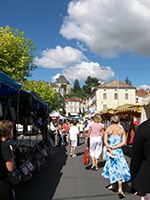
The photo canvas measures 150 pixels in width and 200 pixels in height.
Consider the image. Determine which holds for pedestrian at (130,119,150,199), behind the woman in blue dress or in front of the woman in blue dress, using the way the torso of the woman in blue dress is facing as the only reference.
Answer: behind

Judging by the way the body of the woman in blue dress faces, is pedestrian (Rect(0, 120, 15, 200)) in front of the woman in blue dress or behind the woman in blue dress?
behind

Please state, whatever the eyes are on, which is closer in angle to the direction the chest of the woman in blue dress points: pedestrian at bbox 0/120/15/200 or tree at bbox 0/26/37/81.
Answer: the tree

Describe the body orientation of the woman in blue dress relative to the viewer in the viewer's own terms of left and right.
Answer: facing away from the viewer

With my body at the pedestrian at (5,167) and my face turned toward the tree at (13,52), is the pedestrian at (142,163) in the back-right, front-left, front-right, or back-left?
back-right

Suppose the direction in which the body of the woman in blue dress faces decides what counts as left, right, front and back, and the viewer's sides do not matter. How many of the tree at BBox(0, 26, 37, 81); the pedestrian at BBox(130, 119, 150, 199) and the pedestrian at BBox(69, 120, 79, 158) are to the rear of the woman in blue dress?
1

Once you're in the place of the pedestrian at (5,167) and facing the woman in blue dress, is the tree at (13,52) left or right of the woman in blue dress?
left

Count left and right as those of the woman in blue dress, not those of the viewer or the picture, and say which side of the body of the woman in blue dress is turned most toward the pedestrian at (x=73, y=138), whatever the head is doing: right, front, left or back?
front
